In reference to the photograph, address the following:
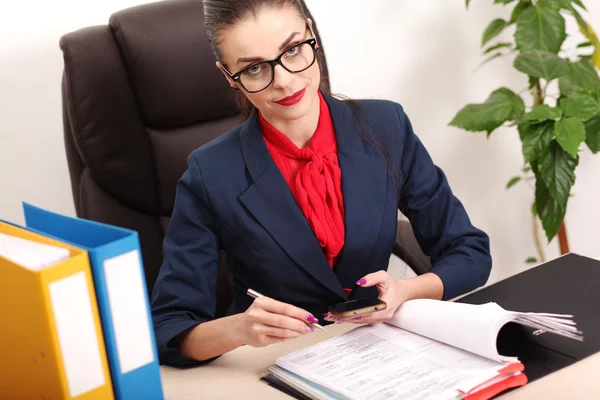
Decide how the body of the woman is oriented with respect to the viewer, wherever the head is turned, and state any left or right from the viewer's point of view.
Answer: facing the viewer

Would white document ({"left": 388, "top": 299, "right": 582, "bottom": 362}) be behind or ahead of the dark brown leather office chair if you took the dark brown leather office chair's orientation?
ahead

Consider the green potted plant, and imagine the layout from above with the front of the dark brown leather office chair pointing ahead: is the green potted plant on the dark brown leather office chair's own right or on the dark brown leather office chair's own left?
on the dark brown leather office chair's own left

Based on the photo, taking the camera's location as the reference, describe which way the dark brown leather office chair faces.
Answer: facing the viewer and to the right of the viewer

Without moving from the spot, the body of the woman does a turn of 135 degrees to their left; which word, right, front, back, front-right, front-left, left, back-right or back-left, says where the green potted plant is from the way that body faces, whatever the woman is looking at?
front

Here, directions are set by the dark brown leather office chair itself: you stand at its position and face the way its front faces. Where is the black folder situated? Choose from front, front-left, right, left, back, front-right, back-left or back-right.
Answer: front

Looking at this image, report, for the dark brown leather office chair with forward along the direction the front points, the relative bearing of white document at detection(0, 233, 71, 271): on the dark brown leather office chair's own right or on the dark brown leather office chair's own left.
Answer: on the dark brown leather office chair's own right

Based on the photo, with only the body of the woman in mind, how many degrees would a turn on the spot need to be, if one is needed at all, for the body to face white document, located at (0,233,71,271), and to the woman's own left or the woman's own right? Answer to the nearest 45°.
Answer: approximately 45° to the woman's own right
